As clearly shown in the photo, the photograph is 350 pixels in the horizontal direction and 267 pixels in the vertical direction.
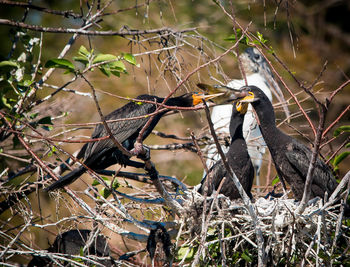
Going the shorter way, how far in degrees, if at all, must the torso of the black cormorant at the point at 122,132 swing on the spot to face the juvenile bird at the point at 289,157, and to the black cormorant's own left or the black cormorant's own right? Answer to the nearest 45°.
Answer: approximately 45° to the black cormorant's own right

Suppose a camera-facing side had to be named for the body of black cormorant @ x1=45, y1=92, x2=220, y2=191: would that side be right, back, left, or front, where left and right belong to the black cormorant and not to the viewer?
right
